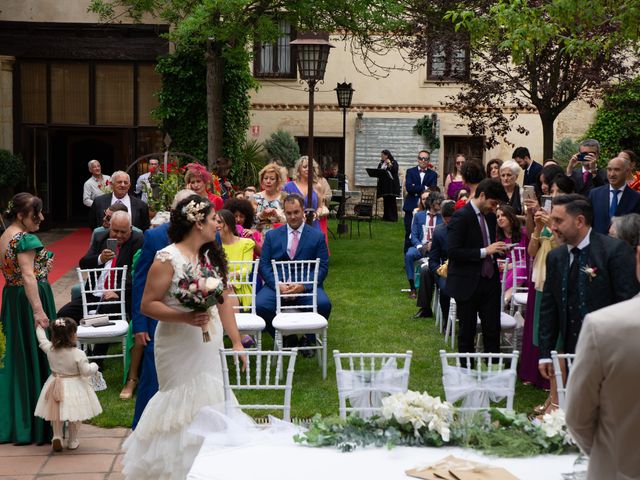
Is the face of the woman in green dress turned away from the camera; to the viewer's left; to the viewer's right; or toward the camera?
to the viewer's right

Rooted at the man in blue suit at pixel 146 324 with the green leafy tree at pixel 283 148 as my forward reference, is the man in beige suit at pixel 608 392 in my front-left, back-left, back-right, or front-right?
back-right

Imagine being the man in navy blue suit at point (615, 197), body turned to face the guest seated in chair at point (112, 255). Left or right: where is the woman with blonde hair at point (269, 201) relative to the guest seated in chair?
right

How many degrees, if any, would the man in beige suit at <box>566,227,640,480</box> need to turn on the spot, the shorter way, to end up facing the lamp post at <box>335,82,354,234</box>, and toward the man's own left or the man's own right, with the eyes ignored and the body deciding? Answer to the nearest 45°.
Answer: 0° — they already face it

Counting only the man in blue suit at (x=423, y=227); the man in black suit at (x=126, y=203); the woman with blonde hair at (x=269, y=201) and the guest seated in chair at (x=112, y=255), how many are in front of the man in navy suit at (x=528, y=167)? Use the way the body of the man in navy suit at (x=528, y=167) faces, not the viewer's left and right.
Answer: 4

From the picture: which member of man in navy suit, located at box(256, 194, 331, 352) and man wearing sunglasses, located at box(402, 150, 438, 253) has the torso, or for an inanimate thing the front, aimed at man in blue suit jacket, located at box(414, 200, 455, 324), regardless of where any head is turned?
the man wearing sunglasses

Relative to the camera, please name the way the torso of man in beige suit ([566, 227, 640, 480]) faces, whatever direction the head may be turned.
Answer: away from the camera

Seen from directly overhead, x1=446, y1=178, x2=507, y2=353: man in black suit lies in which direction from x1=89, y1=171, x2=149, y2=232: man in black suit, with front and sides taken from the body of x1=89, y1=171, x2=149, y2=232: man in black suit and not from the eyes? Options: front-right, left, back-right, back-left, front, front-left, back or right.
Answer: front-left

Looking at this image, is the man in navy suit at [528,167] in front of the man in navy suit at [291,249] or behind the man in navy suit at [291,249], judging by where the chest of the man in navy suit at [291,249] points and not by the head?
behind

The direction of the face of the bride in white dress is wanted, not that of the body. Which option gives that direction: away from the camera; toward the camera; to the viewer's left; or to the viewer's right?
to the viewer's right

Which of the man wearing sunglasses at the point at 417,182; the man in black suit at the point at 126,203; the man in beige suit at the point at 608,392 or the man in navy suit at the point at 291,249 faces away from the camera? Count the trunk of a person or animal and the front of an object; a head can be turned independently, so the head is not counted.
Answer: the man in beige suit

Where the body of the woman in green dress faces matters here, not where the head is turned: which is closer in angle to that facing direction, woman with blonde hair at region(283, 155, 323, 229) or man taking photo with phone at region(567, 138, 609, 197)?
the man taking photo with phone
